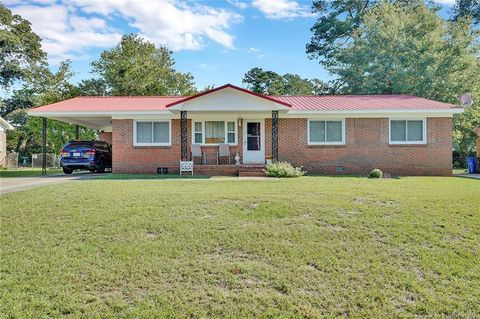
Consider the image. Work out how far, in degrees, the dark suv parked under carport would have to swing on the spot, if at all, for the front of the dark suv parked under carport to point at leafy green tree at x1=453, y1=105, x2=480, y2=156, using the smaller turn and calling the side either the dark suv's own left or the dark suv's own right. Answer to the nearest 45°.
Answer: approximately 45° to the dark suv's own right

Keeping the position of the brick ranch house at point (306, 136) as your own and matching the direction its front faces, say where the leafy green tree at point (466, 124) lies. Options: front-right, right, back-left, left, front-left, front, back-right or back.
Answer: back-left

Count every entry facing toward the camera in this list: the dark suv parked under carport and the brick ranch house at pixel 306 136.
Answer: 1

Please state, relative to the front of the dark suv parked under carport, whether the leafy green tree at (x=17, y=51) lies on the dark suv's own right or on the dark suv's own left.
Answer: on the dark suv's own left

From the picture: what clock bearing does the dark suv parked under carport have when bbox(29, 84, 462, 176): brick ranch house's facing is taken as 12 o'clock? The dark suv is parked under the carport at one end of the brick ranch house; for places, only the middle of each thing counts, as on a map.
The dark suv parked under carport is roughly at 3 o'clock from the brick ranch house.

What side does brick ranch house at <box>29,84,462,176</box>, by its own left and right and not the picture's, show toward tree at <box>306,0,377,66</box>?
back

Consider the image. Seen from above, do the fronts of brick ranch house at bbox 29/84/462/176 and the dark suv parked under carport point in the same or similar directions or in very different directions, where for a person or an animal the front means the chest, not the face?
very different directions

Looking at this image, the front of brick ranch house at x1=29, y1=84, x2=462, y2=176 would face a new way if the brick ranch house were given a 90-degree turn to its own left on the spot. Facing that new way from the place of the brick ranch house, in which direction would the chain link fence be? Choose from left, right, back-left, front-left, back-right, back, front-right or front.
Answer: back-left

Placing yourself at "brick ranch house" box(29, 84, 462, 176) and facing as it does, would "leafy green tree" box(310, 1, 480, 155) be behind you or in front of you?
behind

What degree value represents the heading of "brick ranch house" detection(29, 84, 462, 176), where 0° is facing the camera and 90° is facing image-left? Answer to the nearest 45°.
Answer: approximately 0°

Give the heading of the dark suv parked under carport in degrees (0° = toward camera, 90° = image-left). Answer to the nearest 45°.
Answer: approximately 225°

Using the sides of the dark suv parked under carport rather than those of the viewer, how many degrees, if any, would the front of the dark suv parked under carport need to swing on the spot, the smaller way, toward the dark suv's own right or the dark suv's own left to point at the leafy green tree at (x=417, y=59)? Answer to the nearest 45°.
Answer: approximately 45° to the dark suv's own right
